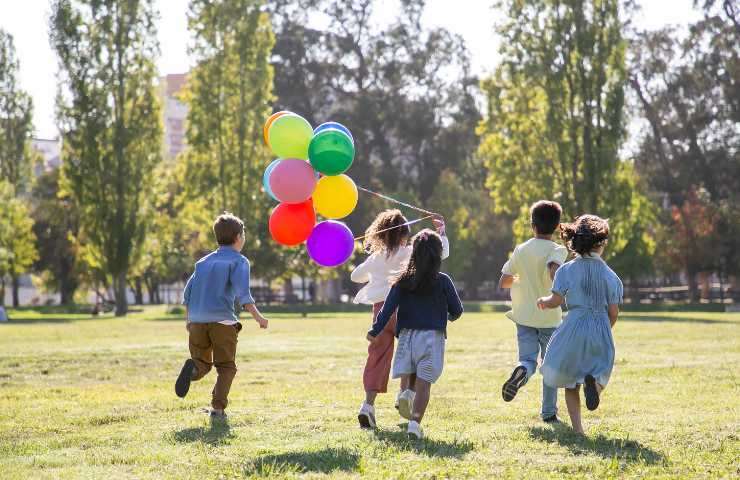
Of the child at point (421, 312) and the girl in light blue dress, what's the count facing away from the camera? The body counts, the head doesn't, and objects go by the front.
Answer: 2

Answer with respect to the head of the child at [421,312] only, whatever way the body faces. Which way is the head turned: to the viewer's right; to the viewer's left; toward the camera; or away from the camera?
away from the camera

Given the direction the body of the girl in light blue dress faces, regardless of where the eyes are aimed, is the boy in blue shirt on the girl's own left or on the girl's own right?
on the girl's own left

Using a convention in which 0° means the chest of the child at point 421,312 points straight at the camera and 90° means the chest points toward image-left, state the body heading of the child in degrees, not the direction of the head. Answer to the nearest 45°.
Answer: approximately 180°

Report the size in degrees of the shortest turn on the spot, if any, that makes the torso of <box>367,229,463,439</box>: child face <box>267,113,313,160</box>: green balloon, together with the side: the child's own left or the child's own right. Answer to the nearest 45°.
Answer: approximately 45° to the child's own left

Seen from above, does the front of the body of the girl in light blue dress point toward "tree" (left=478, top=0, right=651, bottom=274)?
yes

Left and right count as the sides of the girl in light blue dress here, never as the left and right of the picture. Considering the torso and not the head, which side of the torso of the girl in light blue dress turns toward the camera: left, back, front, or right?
back

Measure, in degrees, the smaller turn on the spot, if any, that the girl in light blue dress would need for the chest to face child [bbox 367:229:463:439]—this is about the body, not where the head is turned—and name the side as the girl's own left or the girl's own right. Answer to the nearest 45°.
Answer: approximately 90° to the girl's own left

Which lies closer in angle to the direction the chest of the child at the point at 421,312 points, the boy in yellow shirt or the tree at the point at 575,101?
the tree

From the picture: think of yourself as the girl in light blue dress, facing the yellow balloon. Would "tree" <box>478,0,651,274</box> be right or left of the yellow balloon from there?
right

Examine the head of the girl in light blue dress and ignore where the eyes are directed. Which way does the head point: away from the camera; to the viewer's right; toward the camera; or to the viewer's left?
away from the camera

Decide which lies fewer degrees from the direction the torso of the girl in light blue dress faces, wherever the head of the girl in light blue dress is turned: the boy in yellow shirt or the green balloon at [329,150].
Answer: the boy in yellow shirt

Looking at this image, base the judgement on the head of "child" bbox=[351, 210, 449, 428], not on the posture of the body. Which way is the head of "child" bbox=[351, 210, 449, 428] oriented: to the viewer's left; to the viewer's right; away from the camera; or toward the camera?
away from the camera

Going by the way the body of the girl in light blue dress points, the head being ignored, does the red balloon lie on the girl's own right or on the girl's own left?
on the girl's own left

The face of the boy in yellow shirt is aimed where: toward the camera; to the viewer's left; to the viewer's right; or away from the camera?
away from the camera
